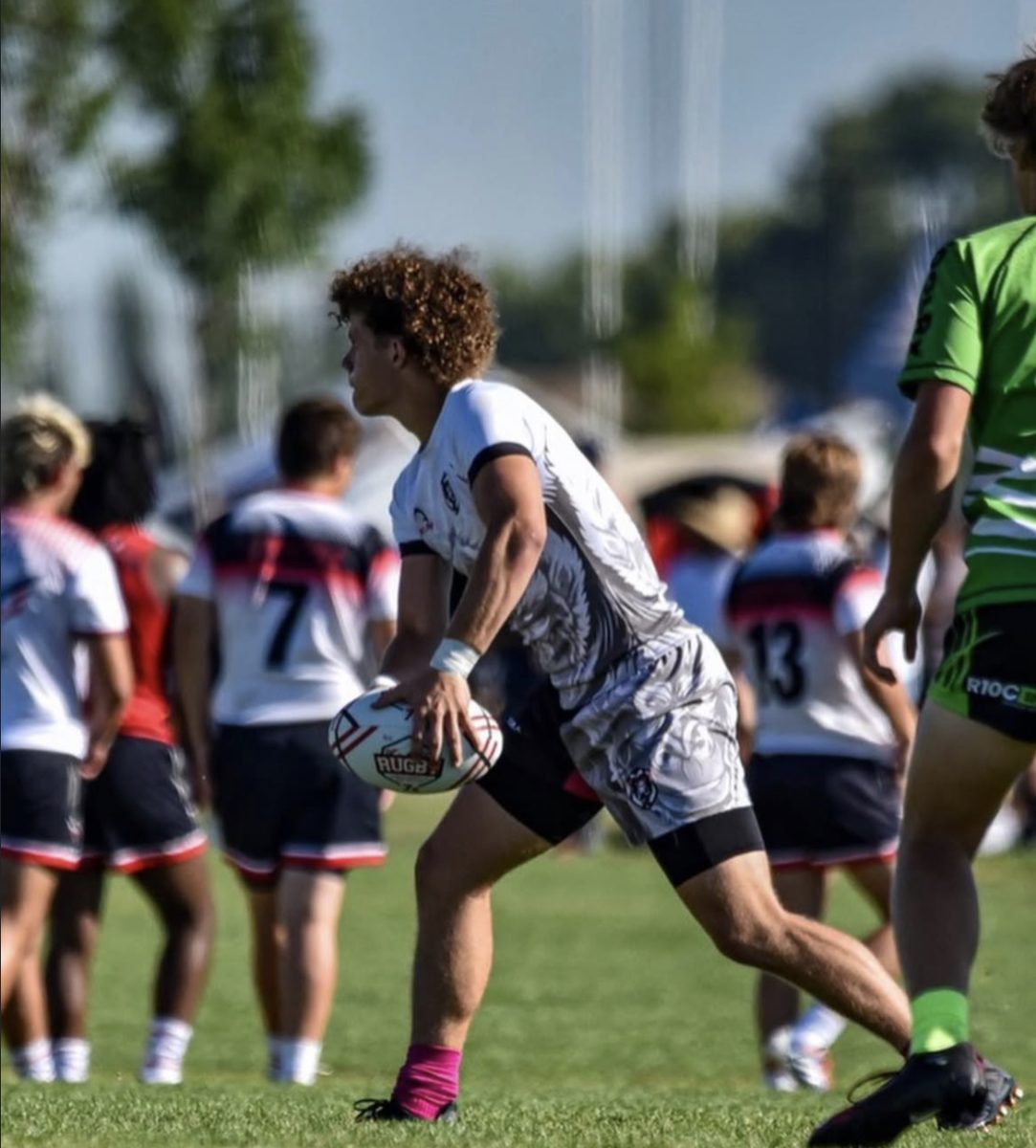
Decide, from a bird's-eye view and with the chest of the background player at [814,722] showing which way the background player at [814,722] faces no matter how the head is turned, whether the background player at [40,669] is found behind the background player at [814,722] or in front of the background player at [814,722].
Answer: behind

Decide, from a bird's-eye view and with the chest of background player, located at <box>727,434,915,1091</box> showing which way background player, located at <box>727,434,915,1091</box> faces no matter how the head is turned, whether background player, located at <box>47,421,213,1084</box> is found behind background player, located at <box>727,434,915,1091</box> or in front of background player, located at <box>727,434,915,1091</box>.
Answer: behind

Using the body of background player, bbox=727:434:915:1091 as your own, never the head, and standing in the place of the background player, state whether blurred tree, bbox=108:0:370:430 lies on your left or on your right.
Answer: on your left

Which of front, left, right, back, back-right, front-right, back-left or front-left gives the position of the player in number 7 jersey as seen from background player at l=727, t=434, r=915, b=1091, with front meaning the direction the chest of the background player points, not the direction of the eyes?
back-left

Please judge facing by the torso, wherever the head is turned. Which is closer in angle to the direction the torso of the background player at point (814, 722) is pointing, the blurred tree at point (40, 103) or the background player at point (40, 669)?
the blurred tree

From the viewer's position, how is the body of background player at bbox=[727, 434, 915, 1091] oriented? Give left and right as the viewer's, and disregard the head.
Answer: facing away from the viewer and to the right of the viewer

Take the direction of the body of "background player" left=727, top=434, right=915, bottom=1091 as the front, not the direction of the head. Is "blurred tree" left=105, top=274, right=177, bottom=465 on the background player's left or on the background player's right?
on the background player's left

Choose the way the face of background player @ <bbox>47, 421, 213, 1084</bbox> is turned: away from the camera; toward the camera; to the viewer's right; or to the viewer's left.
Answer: away from the camera

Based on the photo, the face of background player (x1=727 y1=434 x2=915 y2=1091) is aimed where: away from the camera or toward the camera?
away from the camera

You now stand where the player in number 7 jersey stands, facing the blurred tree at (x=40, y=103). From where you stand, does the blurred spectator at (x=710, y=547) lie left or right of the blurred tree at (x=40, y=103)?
right
